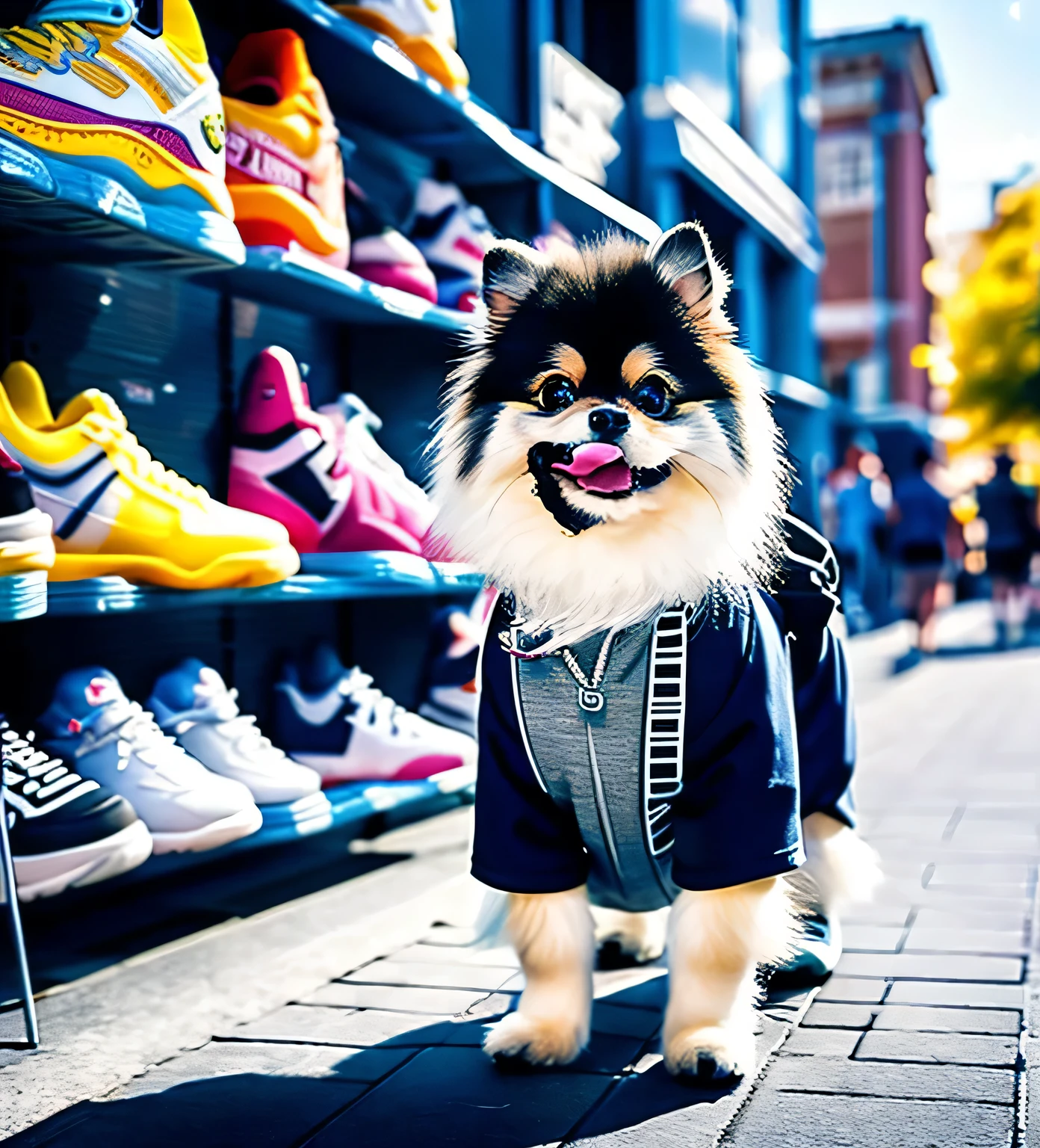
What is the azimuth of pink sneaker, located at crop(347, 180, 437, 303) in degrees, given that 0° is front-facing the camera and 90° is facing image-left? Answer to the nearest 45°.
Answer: approximately 270°

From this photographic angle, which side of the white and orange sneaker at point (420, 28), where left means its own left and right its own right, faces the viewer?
right

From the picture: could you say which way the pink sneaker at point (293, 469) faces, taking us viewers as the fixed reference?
facing to the right of the viewer
